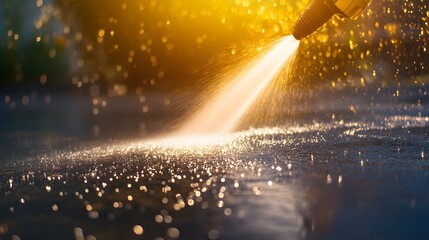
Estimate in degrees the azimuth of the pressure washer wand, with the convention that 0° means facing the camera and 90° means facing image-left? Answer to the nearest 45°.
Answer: approximately 90°
